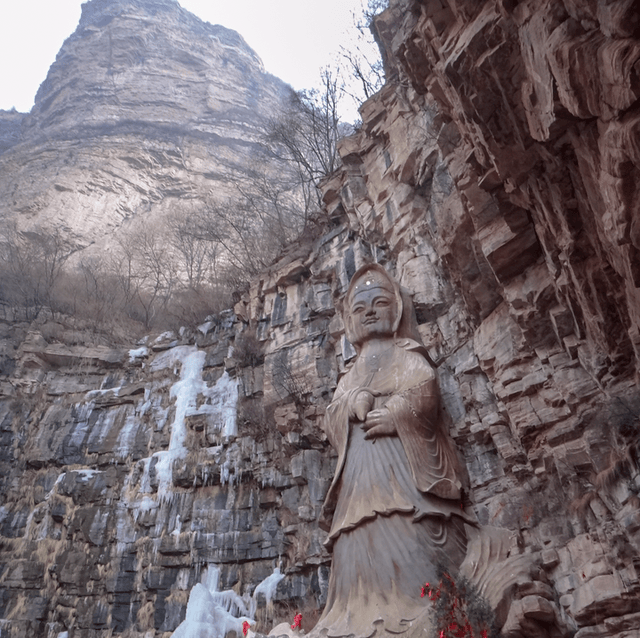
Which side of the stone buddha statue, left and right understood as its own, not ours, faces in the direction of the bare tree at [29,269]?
right

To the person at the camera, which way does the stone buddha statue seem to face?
facing the viewer and to the left of the viewer
